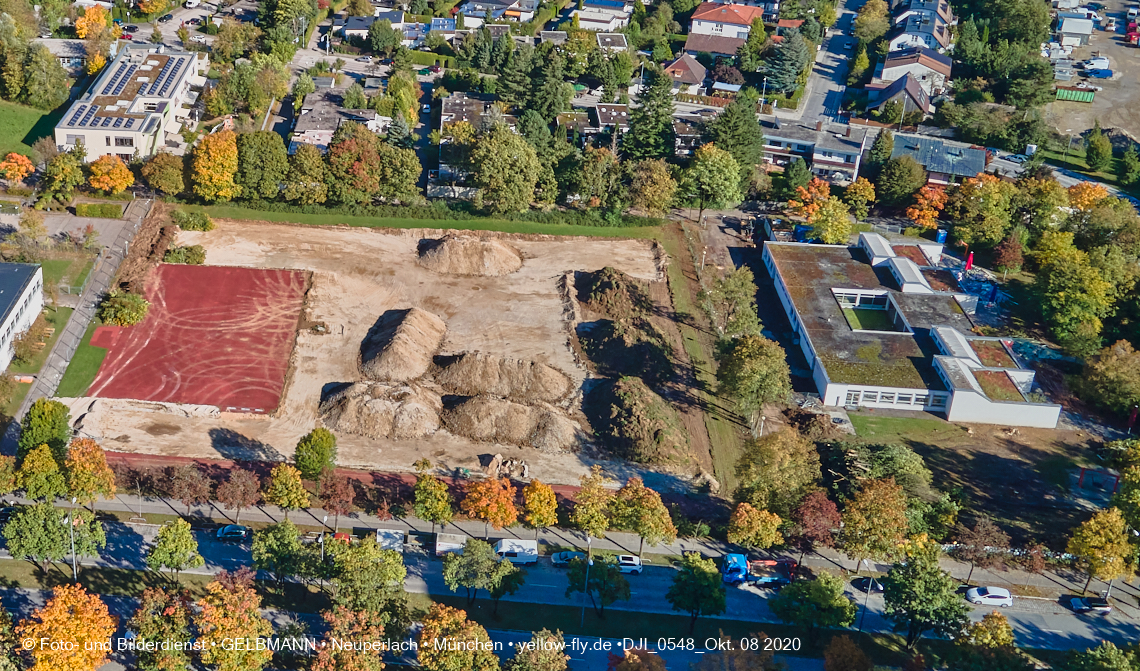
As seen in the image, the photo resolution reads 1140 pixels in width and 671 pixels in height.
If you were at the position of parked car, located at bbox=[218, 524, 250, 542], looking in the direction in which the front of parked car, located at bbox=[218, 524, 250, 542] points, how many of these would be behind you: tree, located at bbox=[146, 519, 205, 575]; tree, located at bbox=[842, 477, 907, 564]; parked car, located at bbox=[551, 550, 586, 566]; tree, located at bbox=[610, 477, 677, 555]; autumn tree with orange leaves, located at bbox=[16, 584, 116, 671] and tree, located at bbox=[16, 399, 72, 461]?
3

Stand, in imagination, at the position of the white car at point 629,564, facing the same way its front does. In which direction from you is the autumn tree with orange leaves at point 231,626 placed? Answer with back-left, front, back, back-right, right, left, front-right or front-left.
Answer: front-left

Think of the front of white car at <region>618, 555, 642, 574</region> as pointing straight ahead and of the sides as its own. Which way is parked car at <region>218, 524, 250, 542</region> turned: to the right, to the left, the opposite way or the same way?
the same way

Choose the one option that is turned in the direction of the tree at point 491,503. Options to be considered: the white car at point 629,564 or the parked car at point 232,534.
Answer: the white car

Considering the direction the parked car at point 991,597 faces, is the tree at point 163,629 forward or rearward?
forward

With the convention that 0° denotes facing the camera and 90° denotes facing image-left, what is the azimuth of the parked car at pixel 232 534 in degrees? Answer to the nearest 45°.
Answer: approximately 90°

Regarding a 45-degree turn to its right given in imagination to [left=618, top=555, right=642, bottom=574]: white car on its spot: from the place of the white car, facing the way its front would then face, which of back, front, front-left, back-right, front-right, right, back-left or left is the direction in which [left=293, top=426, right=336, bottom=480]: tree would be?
front-left

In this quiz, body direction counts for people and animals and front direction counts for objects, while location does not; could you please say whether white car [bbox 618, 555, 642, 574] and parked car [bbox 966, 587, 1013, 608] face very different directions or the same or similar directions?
same or similar directions

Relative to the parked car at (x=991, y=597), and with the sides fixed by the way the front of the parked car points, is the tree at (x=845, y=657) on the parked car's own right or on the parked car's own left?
on the parked car's own left

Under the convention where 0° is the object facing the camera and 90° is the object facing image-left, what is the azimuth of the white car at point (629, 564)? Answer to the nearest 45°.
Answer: approximately 90°

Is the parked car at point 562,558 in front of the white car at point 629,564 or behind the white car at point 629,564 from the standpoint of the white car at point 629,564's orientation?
in front

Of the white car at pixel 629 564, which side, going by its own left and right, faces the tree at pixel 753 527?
back

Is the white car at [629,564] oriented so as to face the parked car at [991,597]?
no
